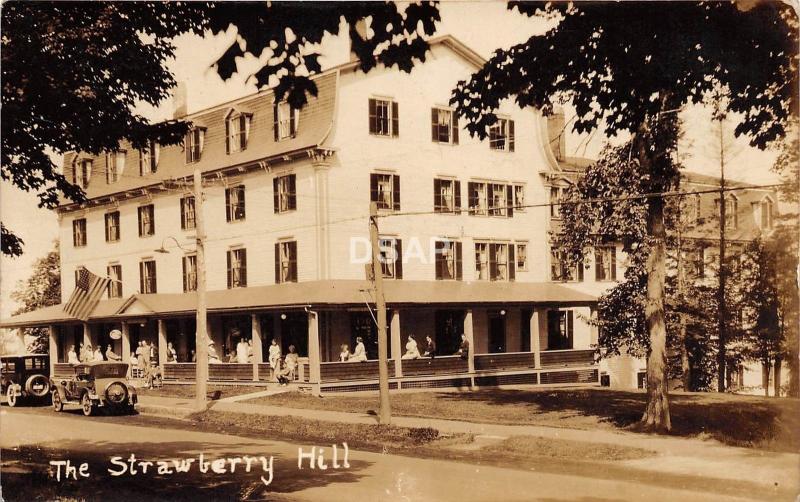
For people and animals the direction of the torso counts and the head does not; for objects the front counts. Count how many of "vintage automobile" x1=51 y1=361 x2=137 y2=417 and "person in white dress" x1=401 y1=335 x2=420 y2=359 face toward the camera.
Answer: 1

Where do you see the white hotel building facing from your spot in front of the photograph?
facing the viewer and to the left of the viewer

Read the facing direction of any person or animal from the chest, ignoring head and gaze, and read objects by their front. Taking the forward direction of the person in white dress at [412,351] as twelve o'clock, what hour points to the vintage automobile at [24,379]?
The vintage automobile is roughly at 3 o'clock from the person in white dress.

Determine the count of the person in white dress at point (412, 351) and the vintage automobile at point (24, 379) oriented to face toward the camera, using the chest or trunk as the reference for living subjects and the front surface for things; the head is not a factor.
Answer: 1

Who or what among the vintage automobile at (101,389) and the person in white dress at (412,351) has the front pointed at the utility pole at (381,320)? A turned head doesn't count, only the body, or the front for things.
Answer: the person in white dress

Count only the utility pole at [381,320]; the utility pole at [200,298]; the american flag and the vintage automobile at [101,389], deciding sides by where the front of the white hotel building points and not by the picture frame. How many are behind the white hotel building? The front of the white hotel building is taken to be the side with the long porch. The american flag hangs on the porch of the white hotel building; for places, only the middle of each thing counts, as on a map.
0

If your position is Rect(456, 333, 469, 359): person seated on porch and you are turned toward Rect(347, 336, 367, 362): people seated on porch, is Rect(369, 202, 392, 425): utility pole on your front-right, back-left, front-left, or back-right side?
front-left

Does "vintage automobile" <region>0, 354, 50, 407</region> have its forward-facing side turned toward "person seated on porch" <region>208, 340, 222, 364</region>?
no

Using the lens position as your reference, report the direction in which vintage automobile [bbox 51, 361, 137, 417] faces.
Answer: facing away from the viewer and to the left of the viewer

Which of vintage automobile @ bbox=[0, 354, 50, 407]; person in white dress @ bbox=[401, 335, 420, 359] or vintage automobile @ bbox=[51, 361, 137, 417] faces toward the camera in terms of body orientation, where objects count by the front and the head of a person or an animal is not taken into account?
the person in white dress

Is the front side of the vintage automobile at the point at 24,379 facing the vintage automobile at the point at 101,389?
no

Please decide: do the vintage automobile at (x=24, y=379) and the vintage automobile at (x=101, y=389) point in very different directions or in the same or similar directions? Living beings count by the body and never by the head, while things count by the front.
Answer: same or similar directions

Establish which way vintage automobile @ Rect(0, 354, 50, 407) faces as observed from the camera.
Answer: facing away from the viewer and to the left of the viewer

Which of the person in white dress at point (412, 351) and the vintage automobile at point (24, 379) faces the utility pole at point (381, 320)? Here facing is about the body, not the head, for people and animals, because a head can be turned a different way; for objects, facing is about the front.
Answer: the person in white dress

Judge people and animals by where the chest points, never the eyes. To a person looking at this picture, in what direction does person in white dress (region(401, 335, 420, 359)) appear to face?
facing the viewer

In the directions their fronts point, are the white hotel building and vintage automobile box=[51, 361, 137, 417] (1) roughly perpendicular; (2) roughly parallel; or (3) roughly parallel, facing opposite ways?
roughly perpendicular
